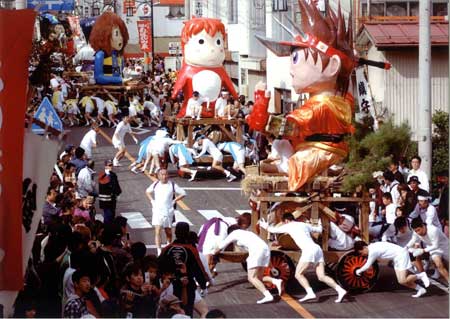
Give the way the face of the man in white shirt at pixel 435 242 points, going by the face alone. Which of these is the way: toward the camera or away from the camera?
toward the camera

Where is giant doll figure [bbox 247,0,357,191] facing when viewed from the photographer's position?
facing to the left of the viewer

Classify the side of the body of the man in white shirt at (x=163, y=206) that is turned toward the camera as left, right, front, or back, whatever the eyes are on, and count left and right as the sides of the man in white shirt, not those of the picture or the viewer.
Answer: front

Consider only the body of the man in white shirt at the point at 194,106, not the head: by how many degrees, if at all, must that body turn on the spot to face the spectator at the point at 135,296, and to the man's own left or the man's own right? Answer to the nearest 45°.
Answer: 0° — they already face them

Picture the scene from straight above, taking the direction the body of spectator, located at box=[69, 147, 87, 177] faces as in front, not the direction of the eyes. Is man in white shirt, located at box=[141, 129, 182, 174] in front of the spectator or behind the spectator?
in front

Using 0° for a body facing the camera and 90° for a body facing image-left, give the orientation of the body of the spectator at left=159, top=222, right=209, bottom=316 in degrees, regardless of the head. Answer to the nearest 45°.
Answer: approximately 180°

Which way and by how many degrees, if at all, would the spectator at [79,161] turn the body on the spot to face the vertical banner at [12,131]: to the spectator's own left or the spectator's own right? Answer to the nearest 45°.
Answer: approximately 135° to the spectator's own right

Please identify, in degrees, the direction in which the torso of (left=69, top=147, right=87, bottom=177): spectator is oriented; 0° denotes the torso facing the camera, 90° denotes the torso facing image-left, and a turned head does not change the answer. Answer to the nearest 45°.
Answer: approximately 225°

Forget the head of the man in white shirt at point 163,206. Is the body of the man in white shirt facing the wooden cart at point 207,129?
no

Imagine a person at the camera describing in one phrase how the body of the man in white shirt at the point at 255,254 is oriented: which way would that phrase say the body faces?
to the viewer's left

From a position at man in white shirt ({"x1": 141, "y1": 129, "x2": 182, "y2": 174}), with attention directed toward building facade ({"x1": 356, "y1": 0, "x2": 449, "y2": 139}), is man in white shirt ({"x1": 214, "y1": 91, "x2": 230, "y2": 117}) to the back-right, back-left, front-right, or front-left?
front-left
